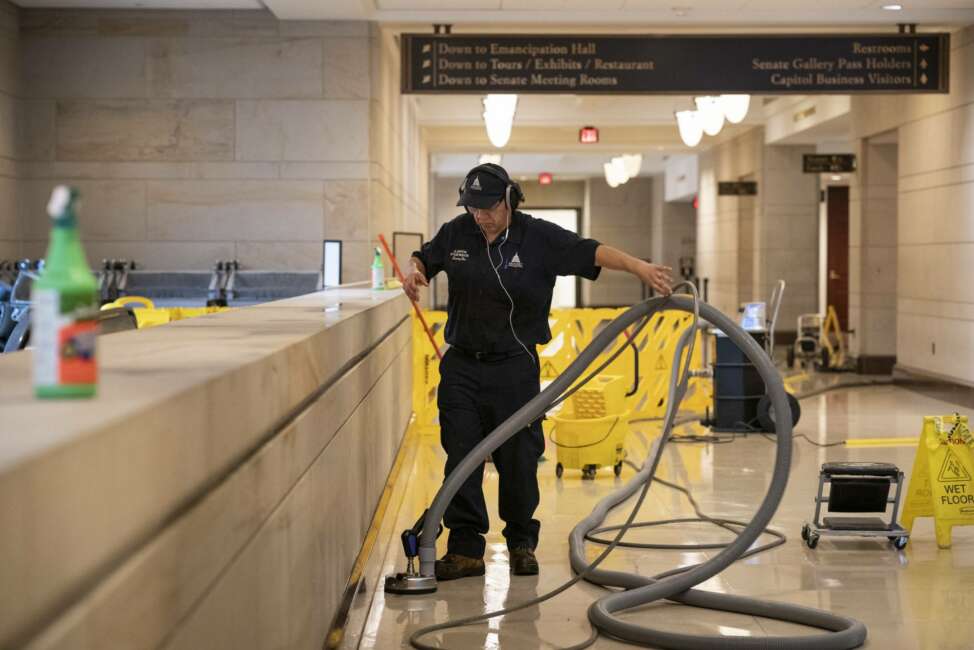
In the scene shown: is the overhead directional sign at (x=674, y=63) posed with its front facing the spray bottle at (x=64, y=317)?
yes

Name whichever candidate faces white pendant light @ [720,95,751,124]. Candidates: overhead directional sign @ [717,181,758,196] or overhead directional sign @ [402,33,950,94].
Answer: overhead directional sign @ [717,181,758,196]

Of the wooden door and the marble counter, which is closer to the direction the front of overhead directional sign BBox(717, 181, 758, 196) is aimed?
the marble counter

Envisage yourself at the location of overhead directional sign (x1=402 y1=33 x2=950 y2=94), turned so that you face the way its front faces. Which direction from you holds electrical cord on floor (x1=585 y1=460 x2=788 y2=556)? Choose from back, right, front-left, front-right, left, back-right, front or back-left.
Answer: front

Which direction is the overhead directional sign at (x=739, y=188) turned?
toward the camera

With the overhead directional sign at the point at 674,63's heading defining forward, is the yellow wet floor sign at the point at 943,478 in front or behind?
in front

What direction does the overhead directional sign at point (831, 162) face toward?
toward the camera

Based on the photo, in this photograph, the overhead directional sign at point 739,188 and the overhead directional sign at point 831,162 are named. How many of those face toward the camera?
2

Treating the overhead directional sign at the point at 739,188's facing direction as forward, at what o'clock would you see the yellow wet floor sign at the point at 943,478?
The yellow wet floor sign is roughly at 12 o'clock from the overhead directional sign.

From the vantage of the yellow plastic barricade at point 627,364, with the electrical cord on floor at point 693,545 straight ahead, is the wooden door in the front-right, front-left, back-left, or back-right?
back-left

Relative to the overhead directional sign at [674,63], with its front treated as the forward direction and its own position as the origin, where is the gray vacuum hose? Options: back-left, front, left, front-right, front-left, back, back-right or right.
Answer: front

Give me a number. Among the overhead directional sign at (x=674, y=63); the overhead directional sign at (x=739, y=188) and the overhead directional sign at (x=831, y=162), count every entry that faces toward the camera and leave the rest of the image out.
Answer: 3

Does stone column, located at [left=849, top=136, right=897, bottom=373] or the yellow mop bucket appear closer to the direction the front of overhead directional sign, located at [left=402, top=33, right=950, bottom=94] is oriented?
the yellow mop bucket
